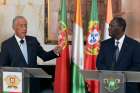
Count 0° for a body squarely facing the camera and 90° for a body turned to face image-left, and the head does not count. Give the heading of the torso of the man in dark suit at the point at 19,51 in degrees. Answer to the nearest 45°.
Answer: approximately 315°

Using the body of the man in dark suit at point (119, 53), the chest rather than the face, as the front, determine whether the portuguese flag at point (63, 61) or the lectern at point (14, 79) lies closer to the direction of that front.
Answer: the lectern

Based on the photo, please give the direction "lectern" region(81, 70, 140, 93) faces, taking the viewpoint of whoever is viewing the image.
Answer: facing the viewer

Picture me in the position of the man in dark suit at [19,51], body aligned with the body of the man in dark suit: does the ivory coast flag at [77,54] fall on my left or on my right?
on my left

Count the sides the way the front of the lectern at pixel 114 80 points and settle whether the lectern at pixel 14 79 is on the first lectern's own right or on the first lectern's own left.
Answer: on the first lectern's own right

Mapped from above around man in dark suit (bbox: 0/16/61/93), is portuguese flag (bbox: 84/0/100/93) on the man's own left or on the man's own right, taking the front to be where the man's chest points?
on the man's own left

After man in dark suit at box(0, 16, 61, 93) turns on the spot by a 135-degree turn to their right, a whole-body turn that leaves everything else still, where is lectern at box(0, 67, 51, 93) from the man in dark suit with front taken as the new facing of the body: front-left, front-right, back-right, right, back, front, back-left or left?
left

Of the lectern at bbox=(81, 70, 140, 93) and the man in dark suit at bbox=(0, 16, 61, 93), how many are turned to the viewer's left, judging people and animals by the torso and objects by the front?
0

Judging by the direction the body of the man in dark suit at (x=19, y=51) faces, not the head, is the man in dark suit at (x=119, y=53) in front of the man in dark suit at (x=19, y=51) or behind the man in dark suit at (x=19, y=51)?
in front
